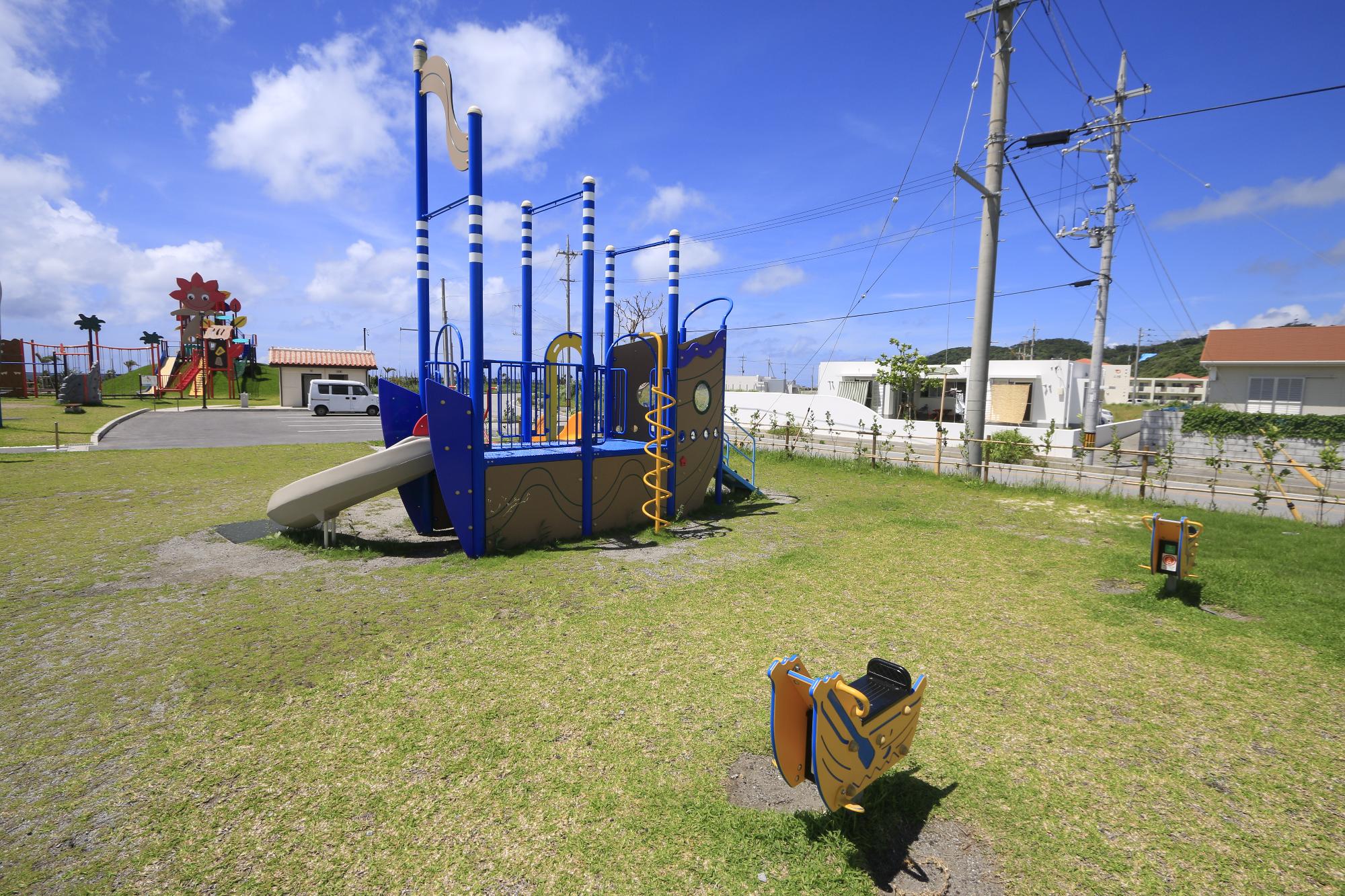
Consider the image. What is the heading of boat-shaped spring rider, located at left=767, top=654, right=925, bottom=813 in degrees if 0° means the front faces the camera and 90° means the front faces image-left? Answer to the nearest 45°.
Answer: approximately 45°

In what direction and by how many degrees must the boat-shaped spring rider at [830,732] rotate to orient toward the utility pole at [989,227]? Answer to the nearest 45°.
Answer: approximately 135° to its right

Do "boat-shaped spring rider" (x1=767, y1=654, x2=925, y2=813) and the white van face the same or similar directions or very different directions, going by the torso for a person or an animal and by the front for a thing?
very different directions

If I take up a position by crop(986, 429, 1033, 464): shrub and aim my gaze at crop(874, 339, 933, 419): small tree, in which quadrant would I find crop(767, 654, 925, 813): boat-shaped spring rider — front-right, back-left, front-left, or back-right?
back-left

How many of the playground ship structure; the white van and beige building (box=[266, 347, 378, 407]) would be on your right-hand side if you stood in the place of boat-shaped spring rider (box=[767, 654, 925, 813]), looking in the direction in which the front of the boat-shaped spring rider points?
3

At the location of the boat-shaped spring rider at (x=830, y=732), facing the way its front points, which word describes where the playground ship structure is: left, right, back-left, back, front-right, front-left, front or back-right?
right

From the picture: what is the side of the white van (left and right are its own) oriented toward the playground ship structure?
right

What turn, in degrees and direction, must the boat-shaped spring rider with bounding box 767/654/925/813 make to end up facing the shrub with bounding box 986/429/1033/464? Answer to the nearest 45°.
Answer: approximately 135° to its right

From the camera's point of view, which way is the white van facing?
to the viewer's right

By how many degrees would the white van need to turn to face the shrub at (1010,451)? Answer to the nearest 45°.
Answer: approximately 45° to its right

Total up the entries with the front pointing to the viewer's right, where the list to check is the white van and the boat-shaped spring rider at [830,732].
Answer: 1

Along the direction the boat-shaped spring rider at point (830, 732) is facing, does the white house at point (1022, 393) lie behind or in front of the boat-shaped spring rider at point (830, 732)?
behind

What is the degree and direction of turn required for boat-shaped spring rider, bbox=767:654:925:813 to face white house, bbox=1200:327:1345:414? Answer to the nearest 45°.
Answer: approximately 180°

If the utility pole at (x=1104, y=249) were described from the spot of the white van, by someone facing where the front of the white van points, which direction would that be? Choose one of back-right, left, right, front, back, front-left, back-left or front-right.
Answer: front-right
